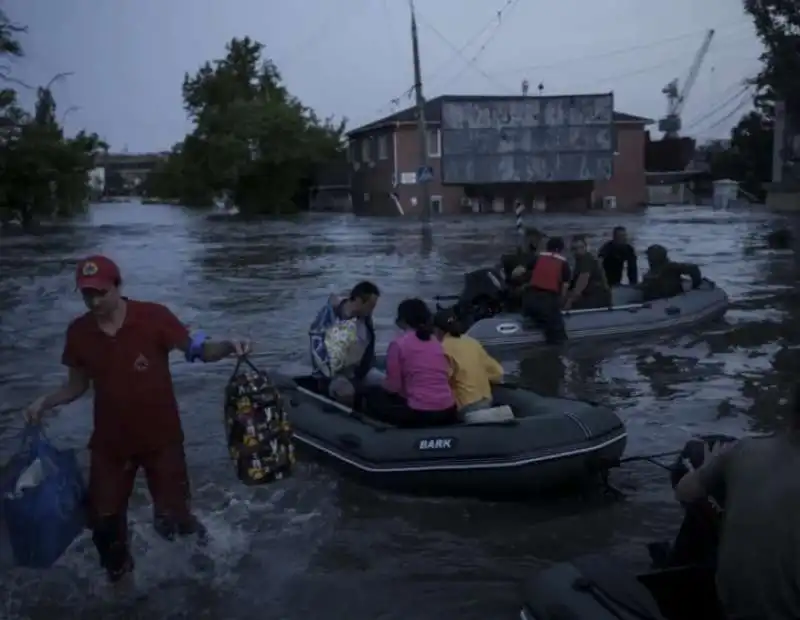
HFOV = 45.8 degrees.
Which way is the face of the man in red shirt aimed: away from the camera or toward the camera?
toward the camera

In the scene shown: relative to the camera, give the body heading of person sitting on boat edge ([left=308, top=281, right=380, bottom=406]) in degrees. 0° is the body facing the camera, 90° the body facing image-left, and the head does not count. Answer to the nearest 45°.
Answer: approximately 315°

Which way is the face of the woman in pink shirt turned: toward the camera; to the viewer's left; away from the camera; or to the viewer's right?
away from the camera

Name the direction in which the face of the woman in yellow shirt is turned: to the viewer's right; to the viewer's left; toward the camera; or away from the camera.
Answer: away from the camera

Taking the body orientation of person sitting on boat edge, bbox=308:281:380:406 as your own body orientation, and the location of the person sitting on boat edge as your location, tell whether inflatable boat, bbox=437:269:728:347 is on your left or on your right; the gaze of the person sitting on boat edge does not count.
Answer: on your left

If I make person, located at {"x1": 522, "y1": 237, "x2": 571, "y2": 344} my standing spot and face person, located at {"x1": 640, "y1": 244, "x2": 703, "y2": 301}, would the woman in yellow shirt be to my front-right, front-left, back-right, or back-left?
back-right

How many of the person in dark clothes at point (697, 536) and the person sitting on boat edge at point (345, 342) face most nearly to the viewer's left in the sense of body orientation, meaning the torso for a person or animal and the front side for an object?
0
